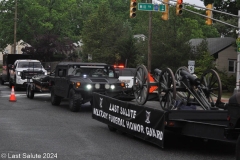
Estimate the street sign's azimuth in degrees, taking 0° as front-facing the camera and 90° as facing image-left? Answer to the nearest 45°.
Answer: approximately 0°

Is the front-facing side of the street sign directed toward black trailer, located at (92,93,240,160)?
yes

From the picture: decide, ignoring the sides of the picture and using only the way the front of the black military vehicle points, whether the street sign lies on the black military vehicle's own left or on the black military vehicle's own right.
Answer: on the black military vehicle's own left

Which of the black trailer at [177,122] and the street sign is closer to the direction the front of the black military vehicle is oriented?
the black trailer

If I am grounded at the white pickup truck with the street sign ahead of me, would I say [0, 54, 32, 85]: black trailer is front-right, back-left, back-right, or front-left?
back-left

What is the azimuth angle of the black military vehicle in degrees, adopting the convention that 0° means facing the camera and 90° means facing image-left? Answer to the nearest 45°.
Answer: approximately 315°
